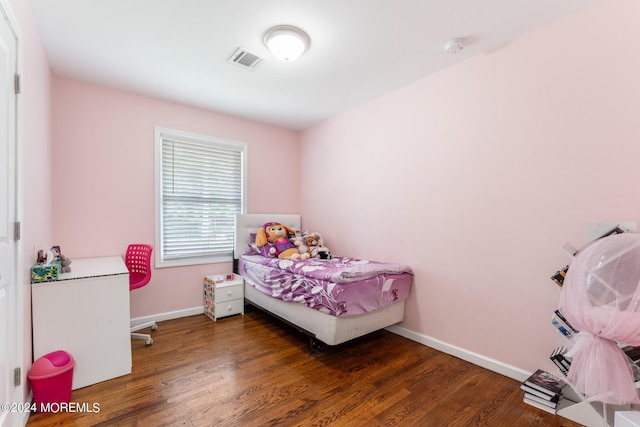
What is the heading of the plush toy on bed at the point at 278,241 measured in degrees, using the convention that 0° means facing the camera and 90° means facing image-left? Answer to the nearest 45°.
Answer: approximately 315°

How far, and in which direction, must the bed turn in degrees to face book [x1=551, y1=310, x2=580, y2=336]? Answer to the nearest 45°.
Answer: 0° — it already faces it

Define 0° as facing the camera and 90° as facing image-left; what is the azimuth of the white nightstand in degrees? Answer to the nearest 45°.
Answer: approximately 315°

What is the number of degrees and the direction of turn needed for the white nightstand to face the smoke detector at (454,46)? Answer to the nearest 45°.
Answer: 0° — it already faces it

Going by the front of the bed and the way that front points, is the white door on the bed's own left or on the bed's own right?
on the bed's own right

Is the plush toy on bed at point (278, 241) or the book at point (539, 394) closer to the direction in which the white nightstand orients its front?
the book

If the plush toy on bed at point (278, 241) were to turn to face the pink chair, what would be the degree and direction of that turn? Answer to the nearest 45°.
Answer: approximately 135° to its right

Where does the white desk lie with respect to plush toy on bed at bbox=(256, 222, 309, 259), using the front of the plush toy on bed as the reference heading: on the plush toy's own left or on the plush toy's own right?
on the plush toy's own right
